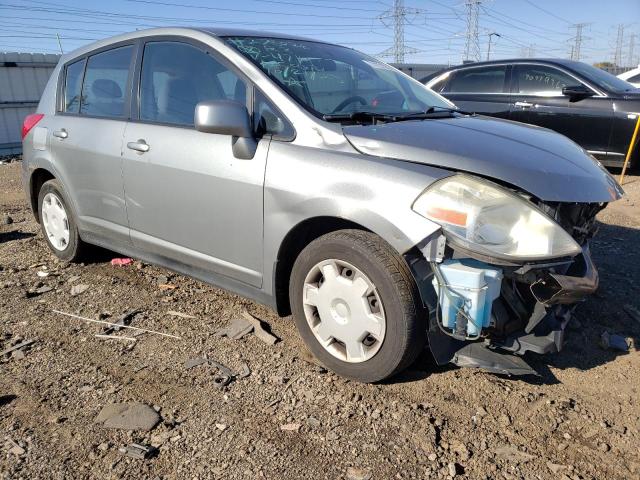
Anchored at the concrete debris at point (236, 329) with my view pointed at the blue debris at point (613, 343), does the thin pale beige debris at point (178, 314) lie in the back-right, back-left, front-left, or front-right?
back-left

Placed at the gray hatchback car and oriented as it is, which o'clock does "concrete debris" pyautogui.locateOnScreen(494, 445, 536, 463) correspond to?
The concrete debris is roughly at 12 o'clock from the gray hatchback car.

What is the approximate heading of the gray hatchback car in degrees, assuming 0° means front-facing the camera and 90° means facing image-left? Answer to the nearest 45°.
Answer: approximately 315°

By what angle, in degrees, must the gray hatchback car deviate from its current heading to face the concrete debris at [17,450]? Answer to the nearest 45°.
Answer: approximately 90° to its right

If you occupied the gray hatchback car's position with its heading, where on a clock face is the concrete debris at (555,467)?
The concrete debris is roughly at 12 o'clock from the gray hatchback car.

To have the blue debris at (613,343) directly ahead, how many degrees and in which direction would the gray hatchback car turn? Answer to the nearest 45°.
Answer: approximately 45° to its left

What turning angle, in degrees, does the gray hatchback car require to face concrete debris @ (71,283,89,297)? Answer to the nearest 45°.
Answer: approximately 180°

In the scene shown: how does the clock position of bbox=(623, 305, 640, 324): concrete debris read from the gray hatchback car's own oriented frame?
The concrete debris is roughly at 10 o'clock from the gray hatchback car.
